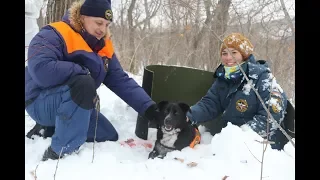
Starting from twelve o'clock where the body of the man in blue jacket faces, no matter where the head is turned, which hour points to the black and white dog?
The black and white dog is roughly at 10 o'clock from the man in blue jacket.

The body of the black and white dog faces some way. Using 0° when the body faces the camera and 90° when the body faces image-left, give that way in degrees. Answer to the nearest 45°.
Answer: approximately 45°

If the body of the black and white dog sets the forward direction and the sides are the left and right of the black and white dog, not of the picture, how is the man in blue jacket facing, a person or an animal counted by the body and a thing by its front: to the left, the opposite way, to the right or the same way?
to the left

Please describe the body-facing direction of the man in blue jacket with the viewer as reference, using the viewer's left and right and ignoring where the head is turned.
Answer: facing the viewer and to the right of the viewer

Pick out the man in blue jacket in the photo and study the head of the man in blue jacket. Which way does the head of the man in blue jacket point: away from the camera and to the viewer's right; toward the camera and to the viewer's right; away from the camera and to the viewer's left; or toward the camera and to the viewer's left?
toward the camera and to the viewer's right

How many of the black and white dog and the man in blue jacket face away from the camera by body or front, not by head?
0
